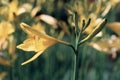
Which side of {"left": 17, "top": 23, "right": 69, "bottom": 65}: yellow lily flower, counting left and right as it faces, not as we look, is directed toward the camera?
left
